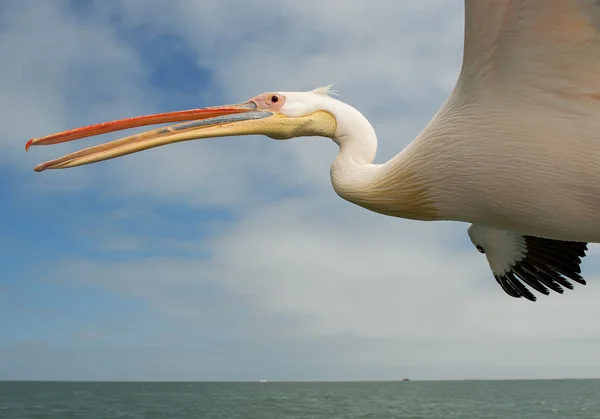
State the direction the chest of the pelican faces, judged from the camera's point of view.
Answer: to the viewer's left
